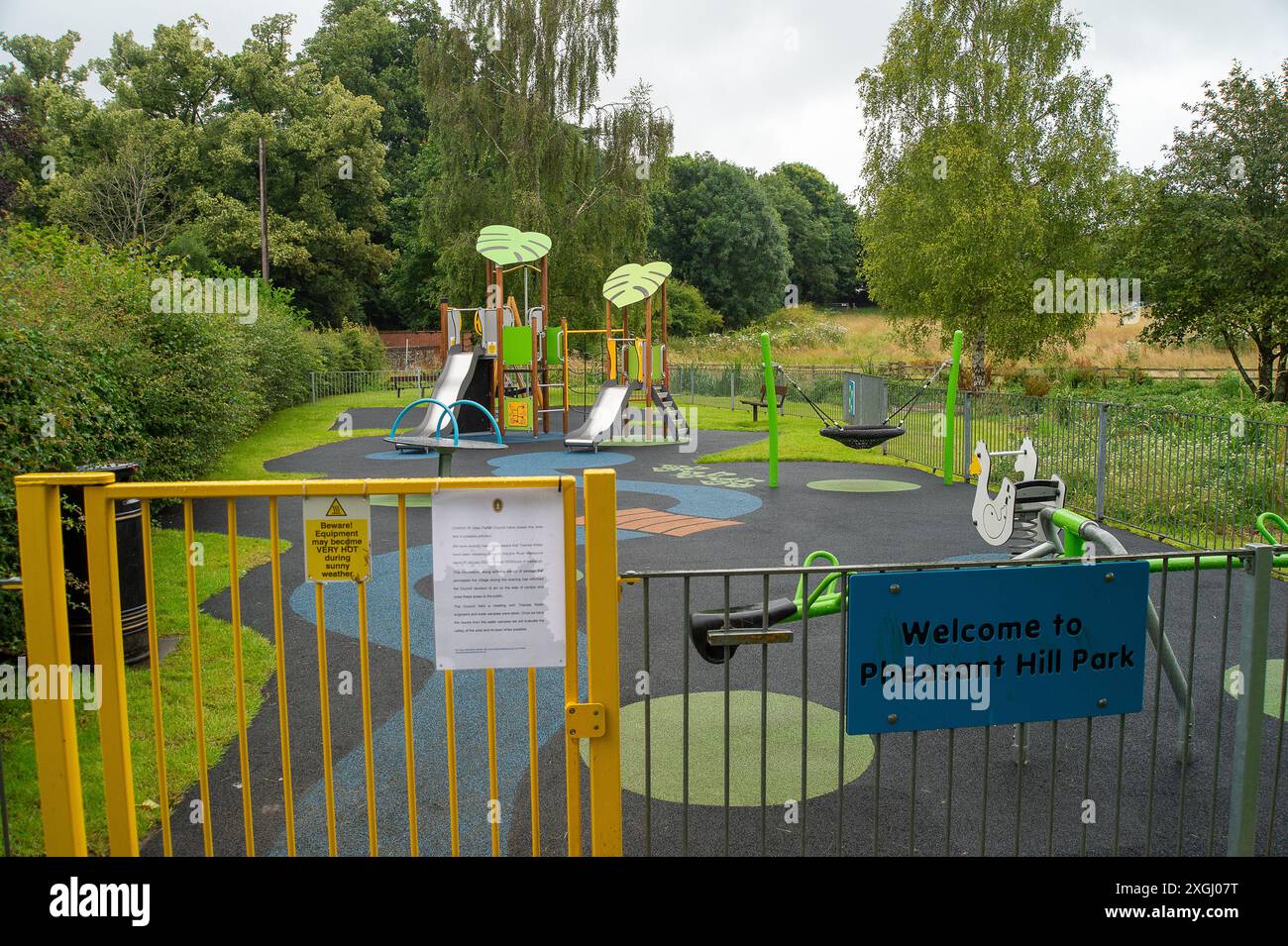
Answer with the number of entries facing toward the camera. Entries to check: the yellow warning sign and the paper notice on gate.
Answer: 2

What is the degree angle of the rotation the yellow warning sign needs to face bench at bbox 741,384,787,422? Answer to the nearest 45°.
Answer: approximately 135° to its left

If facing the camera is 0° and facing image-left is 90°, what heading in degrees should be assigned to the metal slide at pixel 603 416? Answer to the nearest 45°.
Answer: approximately 45°

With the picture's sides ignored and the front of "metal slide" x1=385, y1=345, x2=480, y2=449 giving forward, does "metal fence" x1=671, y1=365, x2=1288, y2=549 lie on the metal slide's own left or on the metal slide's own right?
on the metal slide's own left

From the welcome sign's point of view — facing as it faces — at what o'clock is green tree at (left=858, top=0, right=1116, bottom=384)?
The green tree is roughly at 6 o'clock from the welcome sign.

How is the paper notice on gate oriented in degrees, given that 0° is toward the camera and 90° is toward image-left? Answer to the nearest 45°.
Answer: approximately 0°

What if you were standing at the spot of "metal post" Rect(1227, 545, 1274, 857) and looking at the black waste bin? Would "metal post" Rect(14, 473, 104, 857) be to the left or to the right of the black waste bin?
left

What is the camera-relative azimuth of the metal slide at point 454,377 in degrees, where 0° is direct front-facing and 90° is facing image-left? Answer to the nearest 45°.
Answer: approximately 45°
